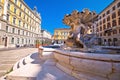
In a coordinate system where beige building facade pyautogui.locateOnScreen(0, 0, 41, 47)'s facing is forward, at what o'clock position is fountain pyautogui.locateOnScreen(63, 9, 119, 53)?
The fountain is roughly at 1 o'clock from the beige building facade.

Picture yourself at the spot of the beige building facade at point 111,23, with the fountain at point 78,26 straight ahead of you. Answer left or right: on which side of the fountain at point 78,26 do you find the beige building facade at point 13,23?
right

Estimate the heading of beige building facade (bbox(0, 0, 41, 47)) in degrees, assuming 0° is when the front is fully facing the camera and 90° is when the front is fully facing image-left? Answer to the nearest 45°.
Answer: approximately 315°

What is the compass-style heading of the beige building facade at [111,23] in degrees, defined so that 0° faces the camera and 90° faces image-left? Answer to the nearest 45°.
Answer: approximately 45°

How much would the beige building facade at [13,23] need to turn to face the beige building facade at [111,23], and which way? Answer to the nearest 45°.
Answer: approximately 45° to its left
